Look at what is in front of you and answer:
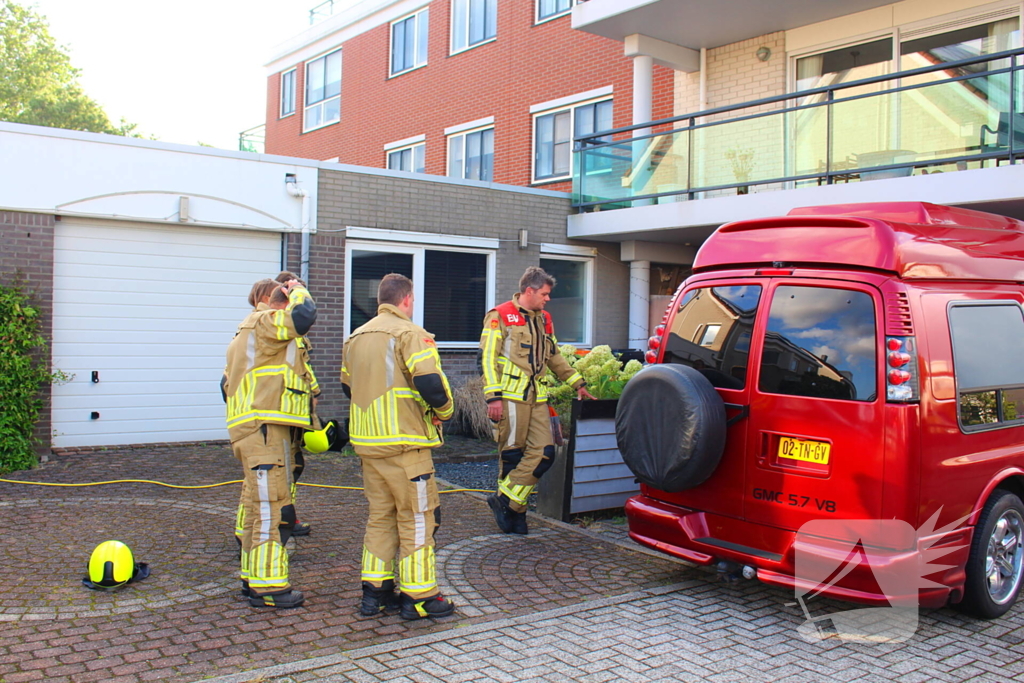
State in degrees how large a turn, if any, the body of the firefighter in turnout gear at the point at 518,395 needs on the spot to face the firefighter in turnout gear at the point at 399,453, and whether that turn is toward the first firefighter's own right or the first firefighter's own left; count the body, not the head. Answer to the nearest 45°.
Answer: approximately 45° to the first firefighter's own right

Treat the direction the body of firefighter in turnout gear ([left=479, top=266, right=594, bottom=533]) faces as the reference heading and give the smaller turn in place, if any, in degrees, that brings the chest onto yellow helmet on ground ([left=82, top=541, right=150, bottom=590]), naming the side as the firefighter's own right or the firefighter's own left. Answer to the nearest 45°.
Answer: approximately 90° to the firefighter's own right

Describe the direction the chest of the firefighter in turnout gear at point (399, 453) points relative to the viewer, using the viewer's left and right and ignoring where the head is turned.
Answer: facing away from the viewer and to the right of the viewer

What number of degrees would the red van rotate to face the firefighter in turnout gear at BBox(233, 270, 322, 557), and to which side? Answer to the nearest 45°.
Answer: approximately 135° to its left

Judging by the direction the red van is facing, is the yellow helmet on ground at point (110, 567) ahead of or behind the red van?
behind

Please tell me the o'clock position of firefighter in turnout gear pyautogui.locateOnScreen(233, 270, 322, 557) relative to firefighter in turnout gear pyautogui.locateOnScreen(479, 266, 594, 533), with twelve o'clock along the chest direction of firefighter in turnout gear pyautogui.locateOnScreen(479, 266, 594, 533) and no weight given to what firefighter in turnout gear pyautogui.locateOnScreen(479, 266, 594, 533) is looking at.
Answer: firefighter in turnout gear pyautogui.locateOnScreen(233, 270, 322, 557) is roughly at 3 o'clock from firefighter in turnout gear pyautogui.locateOnScreen(479, 266, 594, 533).

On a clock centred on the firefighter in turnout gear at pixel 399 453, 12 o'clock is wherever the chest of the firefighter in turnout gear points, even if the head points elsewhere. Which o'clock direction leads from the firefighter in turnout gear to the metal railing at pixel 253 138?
The metal railing is roughly at 10 o'clock from the firefighter in turnout gear.
